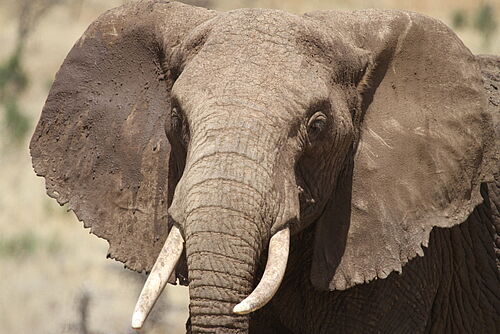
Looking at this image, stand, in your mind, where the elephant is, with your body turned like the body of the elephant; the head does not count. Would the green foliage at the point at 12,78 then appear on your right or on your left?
on your right

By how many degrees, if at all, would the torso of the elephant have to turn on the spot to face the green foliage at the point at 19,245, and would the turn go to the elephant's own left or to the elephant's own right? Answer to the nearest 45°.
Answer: approximately 90° to the elephant's own right

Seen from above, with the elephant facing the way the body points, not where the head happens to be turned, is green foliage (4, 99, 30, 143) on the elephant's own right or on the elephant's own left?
on the elephant's own right

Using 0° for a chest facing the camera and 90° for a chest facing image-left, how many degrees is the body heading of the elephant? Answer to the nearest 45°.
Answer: approximately 45°
